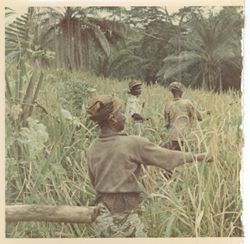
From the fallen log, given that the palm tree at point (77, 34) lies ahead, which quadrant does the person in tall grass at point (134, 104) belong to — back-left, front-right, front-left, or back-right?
front-right

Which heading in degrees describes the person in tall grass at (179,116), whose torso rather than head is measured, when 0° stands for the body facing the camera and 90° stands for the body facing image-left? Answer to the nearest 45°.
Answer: approximately 180°
